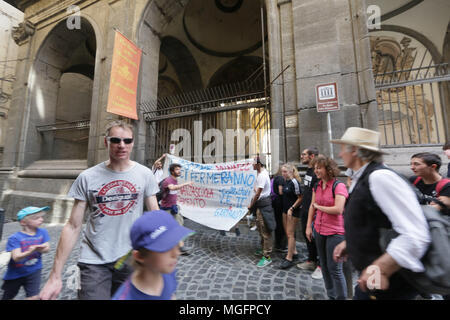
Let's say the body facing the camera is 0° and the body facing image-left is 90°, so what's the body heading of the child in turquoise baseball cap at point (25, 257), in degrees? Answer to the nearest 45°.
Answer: approximately 315°

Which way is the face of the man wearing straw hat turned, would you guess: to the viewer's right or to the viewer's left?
to the viewer's left

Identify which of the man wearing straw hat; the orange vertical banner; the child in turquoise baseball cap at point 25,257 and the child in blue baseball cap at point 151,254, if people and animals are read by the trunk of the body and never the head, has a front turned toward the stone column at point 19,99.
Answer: the man wearing straw hat

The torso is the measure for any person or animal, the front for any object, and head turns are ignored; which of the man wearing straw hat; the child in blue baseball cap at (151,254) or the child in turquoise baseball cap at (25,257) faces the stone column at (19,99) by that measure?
the man wearing straw hat

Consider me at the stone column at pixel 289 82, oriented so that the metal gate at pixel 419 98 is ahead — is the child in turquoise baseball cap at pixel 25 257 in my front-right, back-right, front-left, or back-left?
back-right

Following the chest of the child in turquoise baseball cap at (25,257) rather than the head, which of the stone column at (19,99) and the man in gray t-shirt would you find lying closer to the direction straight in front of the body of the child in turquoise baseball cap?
the man in gray t-shirt
